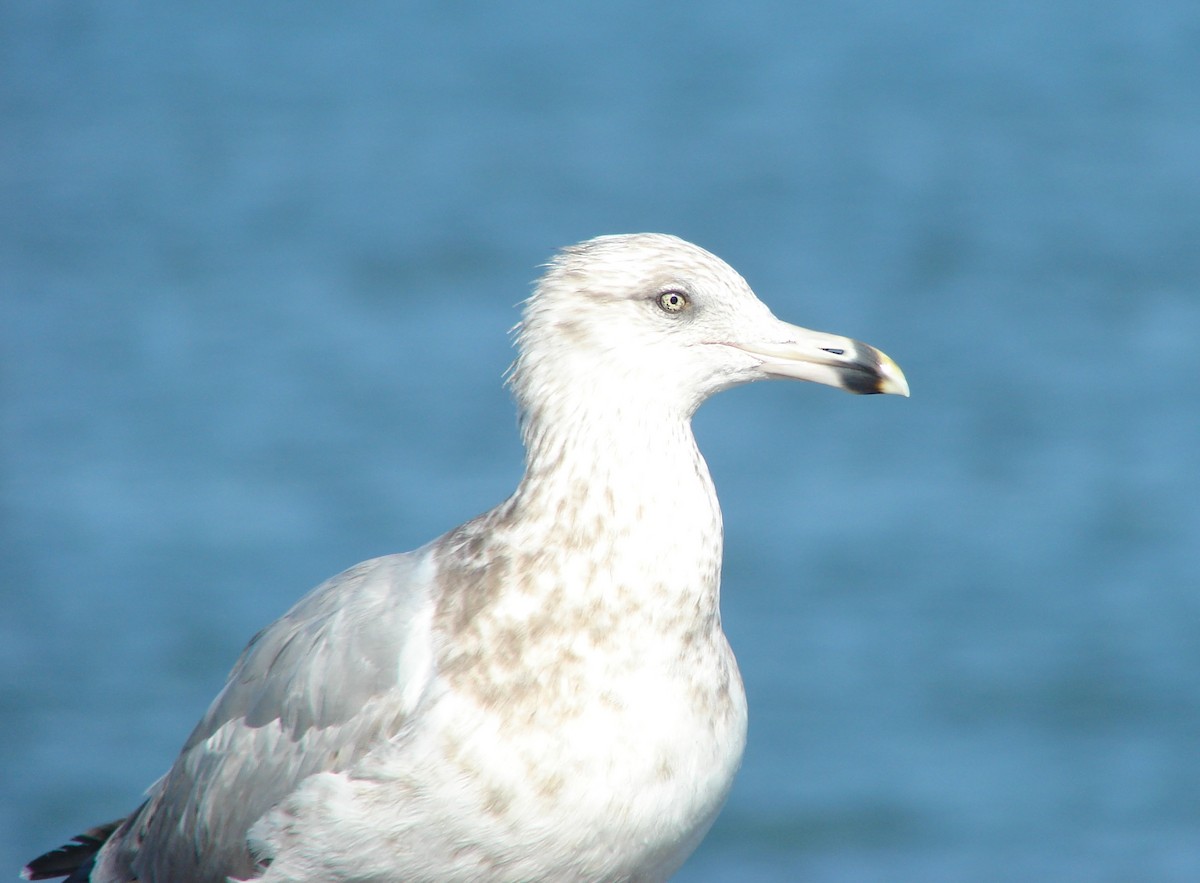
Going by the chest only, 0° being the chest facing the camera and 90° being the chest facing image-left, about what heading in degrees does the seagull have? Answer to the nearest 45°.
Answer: approximately 270°
